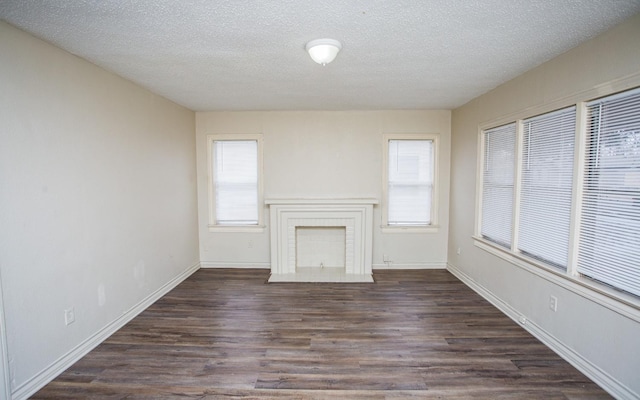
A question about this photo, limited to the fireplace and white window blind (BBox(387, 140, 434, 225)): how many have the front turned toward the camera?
2

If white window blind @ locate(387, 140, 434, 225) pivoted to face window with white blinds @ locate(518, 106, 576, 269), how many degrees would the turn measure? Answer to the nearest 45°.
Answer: approximately 45° to its left

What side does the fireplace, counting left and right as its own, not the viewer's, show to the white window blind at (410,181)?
left

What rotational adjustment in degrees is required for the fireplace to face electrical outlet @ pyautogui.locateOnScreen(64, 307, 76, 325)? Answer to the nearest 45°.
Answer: approximately 45° to its right

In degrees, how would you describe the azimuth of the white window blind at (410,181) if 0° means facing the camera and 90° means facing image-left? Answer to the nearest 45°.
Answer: approximately 0°

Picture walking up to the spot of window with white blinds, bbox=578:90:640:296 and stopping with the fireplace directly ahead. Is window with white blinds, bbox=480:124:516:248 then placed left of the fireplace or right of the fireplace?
right

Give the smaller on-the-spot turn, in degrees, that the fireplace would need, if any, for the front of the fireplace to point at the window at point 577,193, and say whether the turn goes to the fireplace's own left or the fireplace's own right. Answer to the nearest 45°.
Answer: approximately 45° to the fireplace's own left

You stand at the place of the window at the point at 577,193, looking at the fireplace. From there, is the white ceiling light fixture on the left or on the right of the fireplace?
left

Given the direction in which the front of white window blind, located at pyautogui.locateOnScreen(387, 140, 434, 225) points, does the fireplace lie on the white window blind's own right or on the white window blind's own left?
on the white window blind's own right

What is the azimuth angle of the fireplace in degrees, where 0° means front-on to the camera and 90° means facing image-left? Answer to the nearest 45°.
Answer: approximately 0°
